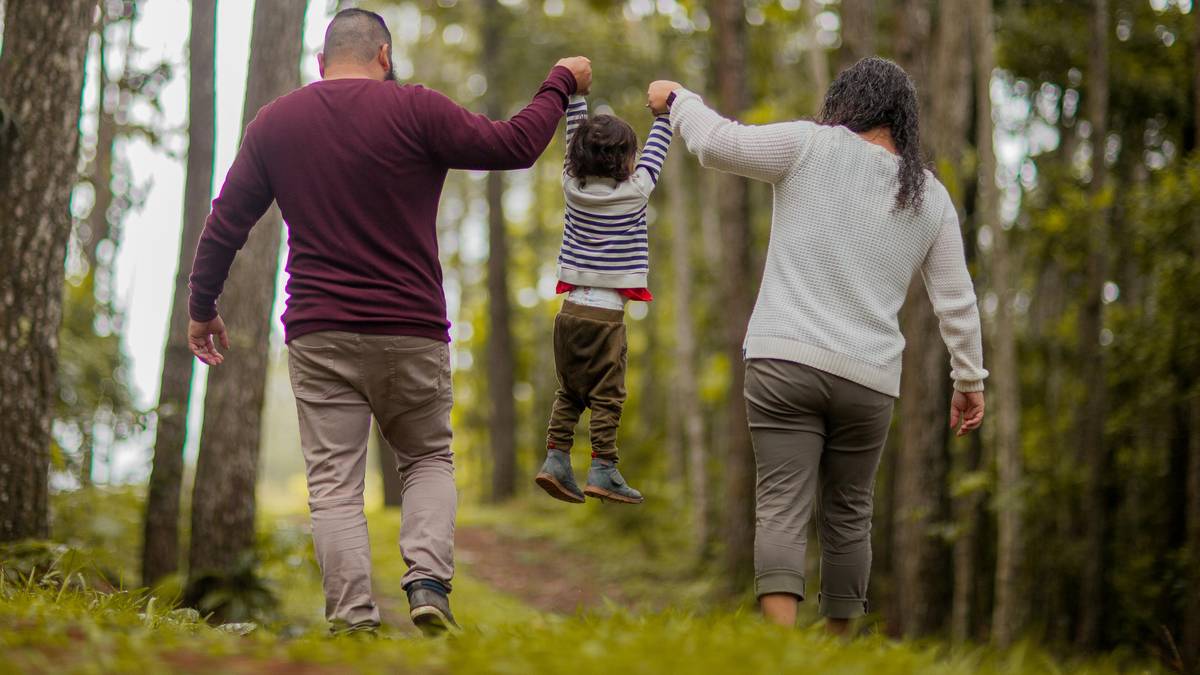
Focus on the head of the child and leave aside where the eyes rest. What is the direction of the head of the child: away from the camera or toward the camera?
away from the camera

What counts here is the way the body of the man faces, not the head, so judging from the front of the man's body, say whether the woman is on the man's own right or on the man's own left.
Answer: on the man's own right

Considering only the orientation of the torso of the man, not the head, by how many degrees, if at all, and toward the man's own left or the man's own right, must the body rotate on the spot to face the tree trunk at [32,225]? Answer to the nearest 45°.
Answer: approximately 45° to the man's own left

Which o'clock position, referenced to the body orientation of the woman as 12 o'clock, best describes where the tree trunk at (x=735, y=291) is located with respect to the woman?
The tree trunk is roughly at 12 o'clock from the woman.

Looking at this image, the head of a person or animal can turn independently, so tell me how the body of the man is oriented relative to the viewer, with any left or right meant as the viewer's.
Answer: facing away from the viewer

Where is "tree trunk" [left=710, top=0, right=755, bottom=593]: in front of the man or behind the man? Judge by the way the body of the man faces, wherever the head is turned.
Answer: in front

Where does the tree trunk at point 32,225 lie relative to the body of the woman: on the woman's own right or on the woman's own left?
on the woman's own left

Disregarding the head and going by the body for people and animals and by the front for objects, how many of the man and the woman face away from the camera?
2

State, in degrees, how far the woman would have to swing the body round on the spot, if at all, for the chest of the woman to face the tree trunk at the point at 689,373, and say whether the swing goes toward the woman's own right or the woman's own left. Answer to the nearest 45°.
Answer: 0° — they already face it

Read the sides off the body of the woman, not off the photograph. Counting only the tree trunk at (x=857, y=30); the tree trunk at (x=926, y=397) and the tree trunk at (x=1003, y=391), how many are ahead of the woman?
3

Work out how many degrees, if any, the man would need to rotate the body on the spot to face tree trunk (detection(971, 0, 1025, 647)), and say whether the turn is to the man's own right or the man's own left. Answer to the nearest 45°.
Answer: approximately 45° to the man's own right

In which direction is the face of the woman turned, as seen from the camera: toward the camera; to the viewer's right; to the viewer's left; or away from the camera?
away from the camera

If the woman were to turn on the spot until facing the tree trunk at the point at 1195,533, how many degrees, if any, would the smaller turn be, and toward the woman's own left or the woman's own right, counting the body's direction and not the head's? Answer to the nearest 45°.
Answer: approximately 45° to the woman's own right

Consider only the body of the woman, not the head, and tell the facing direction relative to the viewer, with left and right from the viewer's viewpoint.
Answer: facing away from the viewer
